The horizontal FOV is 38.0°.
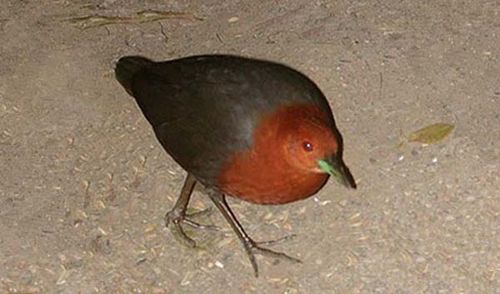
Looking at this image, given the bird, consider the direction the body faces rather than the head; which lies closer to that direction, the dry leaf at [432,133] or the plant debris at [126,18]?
the dry leaf

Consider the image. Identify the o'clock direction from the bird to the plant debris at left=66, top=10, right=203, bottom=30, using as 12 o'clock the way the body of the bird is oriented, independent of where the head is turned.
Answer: The plant debris is roughly at 7 o'clock from the bird.

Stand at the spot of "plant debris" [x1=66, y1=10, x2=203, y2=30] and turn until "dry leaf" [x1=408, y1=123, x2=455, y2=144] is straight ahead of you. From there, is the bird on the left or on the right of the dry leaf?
right

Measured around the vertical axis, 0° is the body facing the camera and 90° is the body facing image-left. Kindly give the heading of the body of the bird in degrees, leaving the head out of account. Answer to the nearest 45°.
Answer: approximately 315°

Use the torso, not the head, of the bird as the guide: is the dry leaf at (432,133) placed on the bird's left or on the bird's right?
on the bird's left
